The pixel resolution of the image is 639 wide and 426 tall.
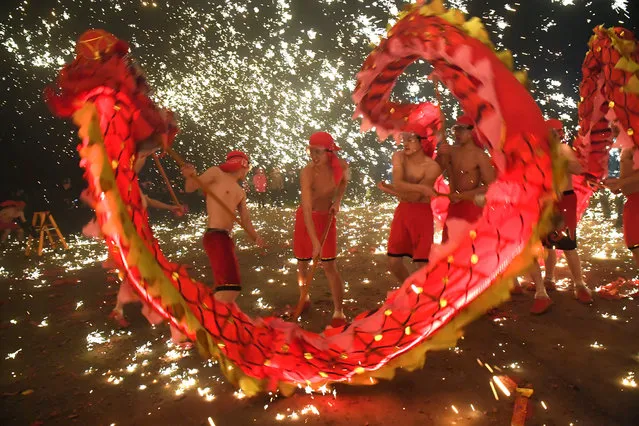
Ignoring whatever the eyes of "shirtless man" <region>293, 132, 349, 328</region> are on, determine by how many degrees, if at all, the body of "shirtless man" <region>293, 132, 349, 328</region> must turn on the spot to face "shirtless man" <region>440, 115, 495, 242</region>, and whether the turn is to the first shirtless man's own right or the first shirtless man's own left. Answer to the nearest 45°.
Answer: approximately 135° to the first shirtless man's own left

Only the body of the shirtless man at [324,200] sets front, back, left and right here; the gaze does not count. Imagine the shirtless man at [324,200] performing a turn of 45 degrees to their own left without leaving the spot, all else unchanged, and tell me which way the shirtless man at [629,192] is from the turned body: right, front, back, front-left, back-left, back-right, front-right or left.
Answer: left
